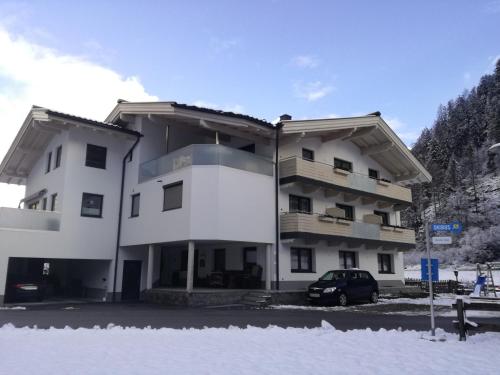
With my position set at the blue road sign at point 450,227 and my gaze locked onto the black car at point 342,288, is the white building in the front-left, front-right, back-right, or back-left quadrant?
front-left

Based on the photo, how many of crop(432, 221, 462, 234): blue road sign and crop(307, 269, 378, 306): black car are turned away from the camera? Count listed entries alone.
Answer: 0

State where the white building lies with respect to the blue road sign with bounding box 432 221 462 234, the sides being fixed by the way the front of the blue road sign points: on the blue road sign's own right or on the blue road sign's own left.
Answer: on the blue road sign's own right

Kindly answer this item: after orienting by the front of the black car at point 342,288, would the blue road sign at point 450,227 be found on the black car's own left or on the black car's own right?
on the black car's own left

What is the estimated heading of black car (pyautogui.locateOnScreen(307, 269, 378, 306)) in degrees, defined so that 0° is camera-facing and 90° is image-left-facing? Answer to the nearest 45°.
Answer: approximately 45°

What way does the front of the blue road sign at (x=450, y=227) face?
toward the camera

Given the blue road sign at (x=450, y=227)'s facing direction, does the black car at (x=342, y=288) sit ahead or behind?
behind

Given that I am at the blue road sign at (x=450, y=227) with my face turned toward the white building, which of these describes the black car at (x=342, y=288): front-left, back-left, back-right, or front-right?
front-right
